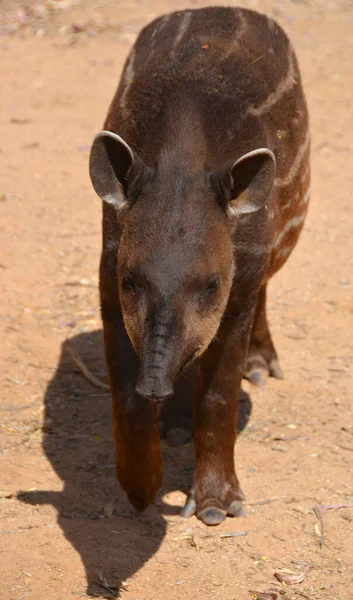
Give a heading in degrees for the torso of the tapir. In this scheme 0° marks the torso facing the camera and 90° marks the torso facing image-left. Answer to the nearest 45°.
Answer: approximately 0°

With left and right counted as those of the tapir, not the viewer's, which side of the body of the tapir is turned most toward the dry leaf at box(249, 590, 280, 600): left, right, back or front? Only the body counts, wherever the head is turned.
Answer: front

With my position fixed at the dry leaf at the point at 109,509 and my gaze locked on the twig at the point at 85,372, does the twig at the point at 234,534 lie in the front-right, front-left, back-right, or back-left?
back-right
